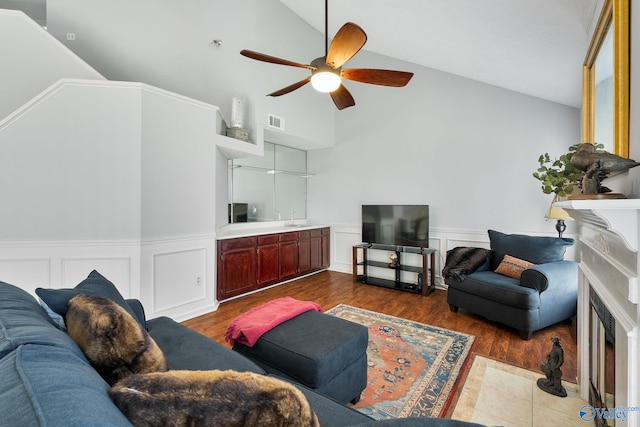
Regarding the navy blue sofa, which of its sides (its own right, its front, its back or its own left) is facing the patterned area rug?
front

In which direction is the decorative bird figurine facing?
to the viewer's left

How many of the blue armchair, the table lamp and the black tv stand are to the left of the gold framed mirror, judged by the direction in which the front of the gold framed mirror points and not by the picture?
0

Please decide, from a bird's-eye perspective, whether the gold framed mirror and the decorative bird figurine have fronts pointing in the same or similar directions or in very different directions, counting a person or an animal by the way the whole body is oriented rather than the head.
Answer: same or similar directions

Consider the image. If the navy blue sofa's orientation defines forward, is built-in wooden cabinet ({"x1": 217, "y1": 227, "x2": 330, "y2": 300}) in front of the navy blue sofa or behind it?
in front

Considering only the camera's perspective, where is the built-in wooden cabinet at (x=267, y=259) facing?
facing the viewer and to the right of the viewer

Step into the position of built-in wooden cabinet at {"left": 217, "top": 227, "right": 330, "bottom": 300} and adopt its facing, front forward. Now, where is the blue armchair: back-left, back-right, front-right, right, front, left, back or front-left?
front

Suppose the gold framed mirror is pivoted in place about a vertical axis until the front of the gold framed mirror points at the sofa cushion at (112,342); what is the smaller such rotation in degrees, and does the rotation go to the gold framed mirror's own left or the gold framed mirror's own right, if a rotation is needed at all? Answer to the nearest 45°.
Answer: approximately 45° to the gold framed mirror's own left

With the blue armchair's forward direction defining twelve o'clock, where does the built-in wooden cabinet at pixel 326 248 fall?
The built-in wooden cabinet is roughly at 2 o'clock from the blue armchair.

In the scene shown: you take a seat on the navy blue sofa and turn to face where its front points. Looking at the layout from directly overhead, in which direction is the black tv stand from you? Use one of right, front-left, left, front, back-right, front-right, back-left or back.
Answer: front

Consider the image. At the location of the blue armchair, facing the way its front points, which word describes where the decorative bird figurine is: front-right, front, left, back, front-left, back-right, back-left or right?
front-left

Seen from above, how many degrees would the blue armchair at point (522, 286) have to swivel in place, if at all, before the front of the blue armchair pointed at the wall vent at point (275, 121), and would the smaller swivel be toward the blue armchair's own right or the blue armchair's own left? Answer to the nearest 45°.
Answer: approximately 45° to the blue armchair's own right

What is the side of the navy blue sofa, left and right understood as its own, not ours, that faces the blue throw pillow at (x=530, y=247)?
front

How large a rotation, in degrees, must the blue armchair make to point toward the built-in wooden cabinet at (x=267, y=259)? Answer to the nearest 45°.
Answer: approximately 45° to its right

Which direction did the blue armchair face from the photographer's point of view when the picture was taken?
facing the viewer and to the left of the viewer

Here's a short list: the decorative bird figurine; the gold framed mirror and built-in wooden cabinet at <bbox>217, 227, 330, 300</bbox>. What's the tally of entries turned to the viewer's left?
2

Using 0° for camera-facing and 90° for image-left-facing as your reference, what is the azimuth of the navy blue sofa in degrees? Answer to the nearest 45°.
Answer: approximately 225°

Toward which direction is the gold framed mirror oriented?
to the viewer's left
